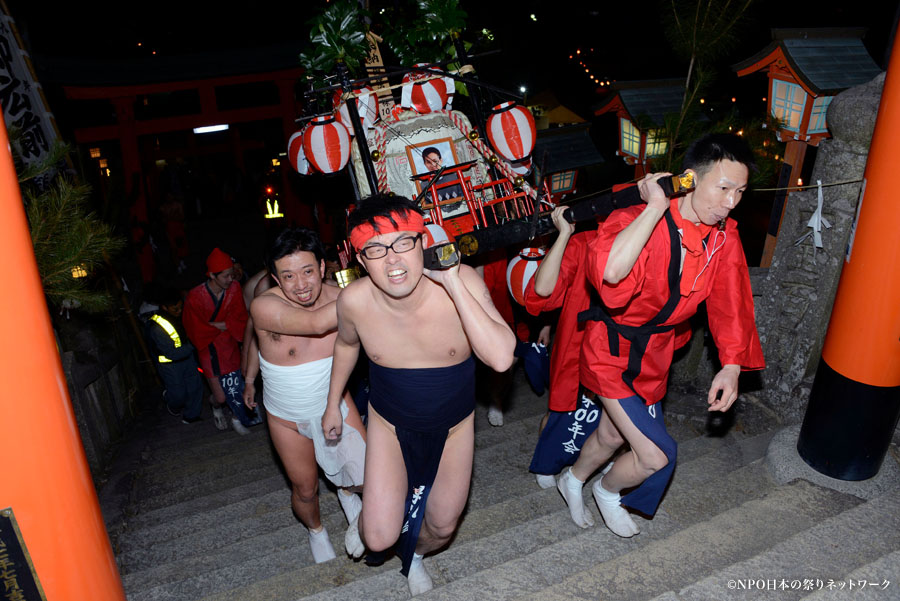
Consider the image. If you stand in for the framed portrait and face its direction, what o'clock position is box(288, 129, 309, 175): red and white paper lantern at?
The red and white paper lantern is roughly at 4 o'clock from the framed portrait.

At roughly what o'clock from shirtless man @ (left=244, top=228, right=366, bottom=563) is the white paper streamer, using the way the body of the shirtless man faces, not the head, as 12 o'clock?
The white paper streamer is roughly at 9 o'clock from the shirtless man.

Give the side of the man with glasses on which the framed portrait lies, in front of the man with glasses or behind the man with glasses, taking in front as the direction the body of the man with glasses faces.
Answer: behind

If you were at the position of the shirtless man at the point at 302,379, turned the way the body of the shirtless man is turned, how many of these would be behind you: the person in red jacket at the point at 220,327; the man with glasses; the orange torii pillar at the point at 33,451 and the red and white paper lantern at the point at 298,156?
2

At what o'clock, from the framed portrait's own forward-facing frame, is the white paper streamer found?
The white paper streamer is roughly at 10 o'clock from the framed portrait.

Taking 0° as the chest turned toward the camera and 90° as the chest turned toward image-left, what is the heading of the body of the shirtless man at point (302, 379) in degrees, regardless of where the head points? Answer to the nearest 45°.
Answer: approximately 0°

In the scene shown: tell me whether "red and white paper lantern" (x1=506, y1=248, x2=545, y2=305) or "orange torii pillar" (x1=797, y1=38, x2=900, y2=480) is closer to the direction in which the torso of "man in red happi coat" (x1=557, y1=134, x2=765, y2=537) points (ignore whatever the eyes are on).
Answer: the orange torii pillar

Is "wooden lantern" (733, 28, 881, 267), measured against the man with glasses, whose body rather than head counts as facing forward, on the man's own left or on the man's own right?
on the man's own left

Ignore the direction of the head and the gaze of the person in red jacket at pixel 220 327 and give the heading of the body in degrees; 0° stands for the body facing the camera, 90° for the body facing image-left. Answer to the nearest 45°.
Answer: approximately 315°

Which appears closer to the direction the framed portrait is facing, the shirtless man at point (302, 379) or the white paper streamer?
the shirtless man
